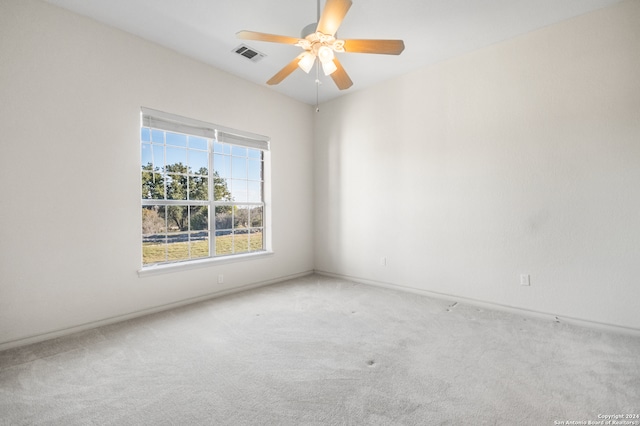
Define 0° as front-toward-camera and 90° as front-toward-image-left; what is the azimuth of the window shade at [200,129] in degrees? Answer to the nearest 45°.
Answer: approximately 315°

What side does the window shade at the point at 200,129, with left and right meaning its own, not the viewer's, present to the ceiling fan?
front
